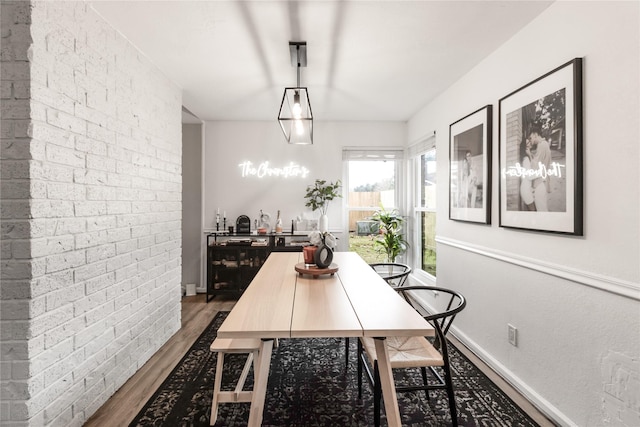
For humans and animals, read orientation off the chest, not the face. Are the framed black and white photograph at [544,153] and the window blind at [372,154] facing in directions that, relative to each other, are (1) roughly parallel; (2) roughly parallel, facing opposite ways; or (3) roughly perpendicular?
roughly perpendicular

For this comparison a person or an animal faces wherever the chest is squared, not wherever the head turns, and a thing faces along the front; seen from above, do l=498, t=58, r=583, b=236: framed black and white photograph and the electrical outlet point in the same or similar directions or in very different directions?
same or similar directions

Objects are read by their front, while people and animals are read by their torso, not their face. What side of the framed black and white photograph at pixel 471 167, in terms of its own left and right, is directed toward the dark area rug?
front

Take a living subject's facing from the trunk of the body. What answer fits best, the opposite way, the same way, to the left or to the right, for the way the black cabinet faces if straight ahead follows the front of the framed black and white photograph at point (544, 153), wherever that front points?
to the left

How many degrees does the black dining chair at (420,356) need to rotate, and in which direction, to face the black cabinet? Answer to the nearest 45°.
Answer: approximately 45° to its right

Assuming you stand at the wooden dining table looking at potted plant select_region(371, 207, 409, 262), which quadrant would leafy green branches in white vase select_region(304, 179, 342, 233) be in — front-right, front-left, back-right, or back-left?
front-left

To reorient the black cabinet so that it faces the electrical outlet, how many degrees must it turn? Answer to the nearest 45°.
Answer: approximately 45° to its left

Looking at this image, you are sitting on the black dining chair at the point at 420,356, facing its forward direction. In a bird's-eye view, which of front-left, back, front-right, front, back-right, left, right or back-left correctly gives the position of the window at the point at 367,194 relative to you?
right

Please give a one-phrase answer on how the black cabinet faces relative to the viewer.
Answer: facing the viewer

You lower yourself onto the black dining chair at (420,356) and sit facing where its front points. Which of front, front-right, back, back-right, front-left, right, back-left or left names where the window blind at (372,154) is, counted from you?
right

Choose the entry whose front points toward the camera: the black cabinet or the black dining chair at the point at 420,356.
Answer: the black cabinet

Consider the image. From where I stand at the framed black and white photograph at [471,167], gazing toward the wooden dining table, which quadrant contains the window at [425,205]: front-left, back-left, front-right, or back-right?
back-right

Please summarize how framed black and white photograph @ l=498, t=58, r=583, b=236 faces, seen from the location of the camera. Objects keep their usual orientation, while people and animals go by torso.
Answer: facing the viewer and to the left of the viewer

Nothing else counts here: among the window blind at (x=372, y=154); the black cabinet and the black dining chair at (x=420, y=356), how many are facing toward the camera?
2

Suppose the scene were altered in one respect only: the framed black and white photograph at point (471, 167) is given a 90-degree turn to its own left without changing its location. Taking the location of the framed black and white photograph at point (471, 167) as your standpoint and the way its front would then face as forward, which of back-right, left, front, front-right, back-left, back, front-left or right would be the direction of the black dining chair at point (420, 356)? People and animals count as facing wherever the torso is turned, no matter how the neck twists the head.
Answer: front-right

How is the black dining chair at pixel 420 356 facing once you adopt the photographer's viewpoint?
facing to the left of the viewer

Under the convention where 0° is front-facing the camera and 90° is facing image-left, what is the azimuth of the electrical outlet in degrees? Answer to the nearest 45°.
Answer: approximately 45°

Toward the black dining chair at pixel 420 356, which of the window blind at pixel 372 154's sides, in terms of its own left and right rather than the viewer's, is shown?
front
